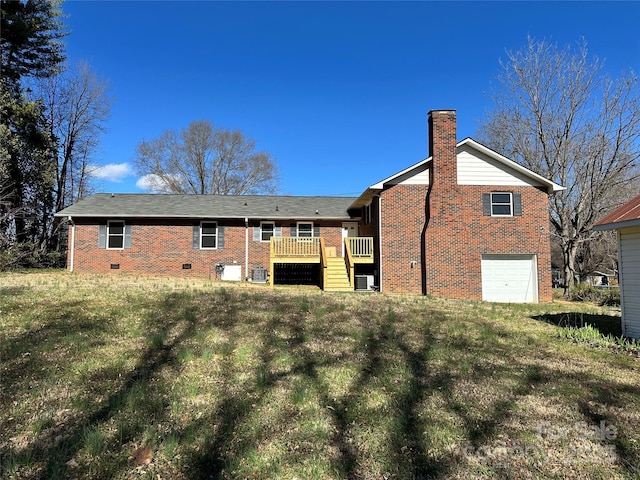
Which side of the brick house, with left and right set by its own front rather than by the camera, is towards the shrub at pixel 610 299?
right

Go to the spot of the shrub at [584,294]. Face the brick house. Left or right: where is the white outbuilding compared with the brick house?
left

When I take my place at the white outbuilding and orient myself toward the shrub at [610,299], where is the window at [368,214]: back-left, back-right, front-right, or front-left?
front-left

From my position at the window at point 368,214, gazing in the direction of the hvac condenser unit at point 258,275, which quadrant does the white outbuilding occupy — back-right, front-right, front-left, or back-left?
back-left

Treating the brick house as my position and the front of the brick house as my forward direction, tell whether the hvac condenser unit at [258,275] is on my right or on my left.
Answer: on my left

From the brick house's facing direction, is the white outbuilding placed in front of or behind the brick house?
behind

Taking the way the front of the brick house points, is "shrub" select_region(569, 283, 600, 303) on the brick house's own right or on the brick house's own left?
on the brick house's own right

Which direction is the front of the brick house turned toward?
away from the camera
